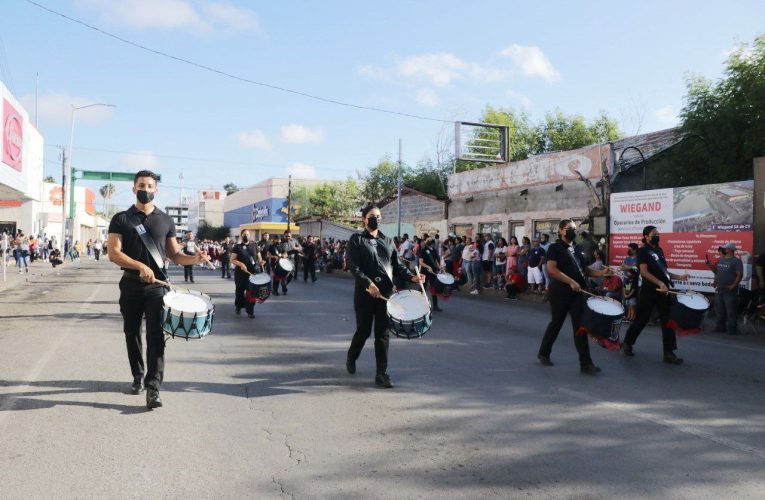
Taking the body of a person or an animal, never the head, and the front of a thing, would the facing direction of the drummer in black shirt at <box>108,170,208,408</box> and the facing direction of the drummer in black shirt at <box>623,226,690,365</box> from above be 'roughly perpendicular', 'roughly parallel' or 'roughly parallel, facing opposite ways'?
roughly parallel

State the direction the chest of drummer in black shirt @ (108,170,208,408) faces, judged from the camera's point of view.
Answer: toward the camera

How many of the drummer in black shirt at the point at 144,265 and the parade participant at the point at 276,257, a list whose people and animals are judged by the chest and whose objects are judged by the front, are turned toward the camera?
2

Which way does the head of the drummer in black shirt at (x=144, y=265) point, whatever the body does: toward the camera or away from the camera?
toward the camera

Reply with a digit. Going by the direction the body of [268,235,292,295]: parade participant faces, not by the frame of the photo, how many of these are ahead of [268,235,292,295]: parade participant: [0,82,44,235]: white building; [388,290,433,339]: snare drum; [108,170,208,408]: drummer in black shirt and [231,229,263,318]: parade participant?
3

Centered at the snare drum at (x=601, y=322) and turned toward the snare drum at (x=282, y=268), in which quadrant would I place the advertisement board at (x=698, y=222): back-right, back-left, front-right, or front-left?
front-right

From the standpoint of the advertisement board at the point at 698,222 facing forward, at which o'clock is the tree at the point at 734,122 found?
The tree is roughly at 5 o'clock from the advertisement board.

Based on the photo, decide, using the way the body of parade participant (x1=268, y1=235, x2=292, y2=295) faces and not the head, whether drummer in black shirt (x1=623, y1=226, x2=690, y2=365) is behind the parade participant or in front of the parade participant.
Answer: in front

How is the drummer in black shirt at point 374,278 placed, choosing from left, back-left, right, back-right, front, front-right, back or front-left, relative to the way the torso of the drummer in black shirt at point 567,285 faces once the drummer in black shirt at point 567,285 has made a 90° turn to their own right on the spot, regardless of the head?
front

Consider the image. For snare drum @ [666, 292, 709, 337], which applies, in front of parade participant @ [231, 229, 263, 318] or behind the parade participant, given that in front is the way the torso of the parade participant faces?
in front

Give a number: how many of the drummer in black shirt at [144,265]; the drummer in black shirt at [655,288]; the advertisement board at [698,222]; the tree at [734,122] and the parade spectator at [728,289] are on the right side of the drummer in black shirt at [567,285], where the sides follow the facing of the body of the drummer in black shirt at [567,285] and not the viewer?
1

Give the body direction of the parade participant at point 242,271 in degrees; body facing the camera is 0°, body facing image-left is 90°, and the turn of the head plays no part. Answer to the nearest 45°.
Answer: approximately 315°

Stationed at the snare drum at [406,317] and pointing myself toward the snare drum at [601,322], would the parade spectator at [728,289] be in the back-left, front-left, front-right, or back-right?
front-left

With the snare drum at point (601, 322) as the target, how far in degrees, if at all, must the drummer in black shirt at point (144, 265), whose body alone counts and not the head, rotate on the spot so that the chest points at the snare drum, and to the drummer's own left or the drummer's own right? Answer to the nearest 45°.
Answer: approximately 90° to the drummer's own left

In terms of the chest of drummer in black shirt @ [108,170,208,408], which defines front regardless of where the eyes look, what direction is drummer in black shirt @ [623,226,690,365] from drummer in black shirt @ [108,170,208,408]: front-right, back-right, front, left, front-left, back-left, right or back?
left
